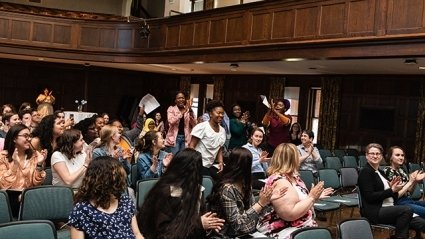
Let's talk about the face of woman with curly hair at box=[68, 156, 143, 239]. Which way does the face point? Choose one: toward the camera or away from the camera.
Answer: away from the camera

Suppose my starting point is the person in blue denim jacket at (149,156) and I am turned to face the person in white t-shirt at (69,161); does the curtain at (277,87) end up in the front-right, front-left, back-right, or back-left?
back-right

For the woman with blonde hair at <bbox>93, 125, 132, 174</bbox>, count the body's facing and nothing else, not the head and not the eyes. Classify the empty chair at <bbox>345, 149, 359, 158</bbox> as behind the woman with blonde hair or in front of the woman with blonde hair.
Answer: in front

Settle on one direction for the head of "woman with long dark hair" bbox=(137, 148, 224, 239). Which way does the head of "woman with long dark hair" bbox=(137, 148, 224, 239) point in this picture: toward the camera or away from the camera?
away from the camera

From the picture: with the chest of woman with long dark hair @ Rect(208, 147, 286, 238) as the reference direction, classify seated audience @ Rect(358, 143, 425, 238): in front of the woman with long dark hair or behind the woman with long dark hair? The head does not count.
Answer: in front

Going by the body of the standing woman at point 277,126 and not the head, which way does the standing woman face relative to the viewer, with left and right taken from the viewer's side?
facing the viewer and to the left of the viewer

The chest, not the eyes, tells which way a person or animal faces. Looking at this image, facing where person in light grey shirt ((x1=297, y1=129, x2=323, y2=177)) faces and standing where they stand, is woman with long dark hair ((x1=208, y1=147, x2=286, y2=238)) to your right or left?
on your right

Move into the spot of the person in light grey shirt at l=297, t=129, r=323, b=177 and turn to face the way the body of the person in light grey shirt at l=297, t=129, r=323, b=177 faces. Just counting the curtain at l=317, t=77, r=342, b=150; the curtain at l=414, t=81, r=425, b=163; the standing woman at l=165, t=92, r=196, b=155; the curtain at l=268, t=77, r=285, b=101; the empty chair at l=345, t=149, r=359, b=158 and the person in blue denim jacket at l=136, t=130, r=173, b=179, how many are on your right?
2

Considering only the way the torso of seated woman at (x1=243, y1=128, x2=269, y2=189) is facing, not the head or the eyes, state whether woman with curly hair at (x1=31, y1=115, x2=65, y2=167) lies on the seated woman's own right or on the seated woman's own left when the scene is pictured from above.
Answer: on the seated woman's own right
